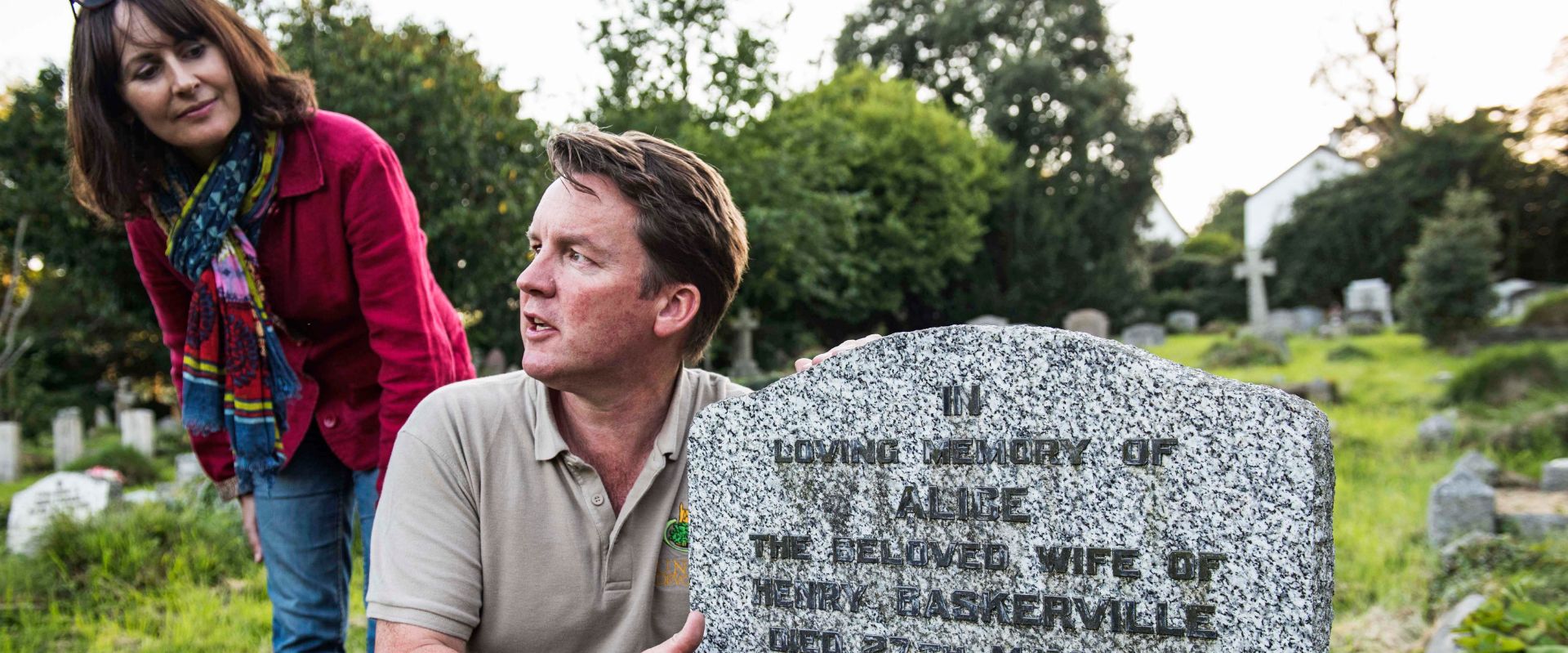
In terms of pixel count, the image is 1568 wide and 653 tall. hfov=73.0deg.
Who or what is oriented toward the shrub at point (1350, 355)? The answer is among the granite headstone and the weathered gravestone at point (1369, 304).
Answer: the weathered gravestone

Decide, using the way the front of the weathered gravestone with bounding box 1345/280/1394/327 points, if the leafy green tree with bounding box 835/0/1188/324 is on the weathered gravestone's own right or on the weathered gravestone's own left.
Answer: on the weathered gravestone's own right

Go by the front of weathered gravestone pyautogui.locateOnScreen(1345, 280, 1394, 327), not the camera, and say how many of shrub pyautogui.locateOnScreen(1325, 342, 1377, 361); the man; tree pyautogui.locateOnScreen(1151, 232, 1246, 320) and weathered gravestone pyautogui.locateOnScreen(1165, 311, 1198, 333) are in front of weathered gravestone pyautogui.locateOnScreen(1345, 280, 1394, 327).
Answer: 2

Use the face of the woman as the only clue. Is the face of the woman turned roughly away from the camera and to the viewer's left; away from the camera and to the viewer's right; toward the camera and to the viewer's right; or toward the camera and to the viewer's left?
toward the camera and to the viewer's right

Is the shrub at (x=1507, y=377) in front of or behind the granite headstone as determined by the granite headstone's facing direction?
behind

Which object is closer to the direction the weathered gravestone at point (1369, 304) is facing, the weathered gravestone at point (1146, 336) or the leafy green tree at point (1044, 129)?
the weathered gravestone

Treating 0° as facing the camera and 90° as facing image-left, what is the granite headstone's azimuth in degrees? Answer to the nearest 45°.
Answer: approximately 0°

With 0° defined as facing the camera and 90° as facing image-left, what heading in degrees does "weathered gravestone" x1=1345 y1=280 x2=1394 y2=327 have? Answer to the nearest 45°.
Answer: approximately 0°

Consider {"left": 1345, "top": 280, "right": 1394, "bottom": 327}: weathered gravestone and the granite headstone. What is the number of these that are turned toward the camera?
2

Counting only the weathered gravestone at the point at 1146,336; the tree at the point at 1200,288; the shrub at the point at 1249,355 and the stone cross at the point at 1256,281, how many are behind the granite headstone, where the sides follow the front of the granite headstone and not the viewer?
4
